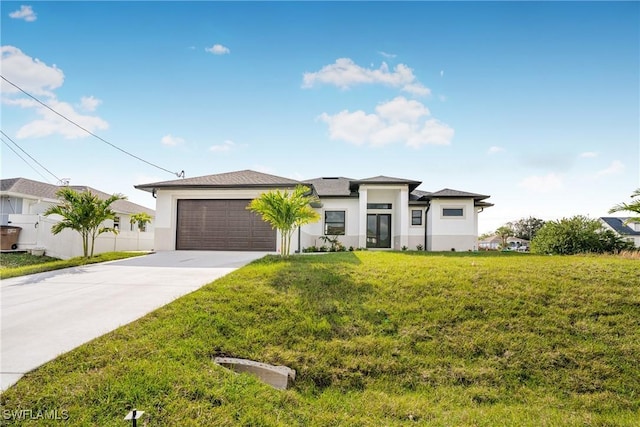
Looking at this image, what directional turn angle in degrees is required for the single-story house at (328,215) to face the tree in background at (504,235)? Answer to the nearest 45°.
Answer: approximately 135° to its left

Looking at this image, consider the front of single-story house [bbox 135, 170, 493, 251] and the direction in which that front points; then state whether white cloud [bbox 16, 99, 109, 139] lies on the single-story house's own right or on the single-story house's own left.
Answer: on the single-story house's own right

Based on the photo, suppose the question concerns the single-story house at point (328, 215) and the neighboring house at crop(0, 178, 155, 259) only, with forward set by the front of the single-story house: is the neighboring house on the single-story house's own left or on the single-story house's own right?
on the single-story house's own right

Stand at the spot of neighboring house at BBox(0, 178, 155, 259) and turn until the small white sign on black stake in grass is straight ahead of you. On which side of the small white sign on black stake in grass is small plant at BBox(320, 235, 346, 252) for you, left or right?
left

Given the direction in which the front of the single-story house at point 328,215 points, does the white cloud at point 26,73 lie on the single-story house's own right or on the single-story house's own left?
on the single-story house's own right

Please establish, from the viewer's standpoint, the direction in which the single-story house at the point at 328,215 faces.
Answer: facing the viewer

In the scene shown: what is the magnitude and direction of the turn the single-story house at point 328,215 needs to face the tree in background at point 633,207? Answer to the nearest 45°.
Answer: approximately 45° to its left

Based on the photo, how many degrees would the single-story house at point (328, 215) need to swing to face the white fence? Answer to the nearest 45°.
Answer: approximately 90° to its right

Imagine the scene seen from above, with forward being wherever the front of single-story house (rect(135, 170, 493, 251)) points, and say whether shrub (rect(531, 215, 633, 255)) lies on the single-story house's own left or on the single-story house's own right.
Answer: on the single-story house's own left
